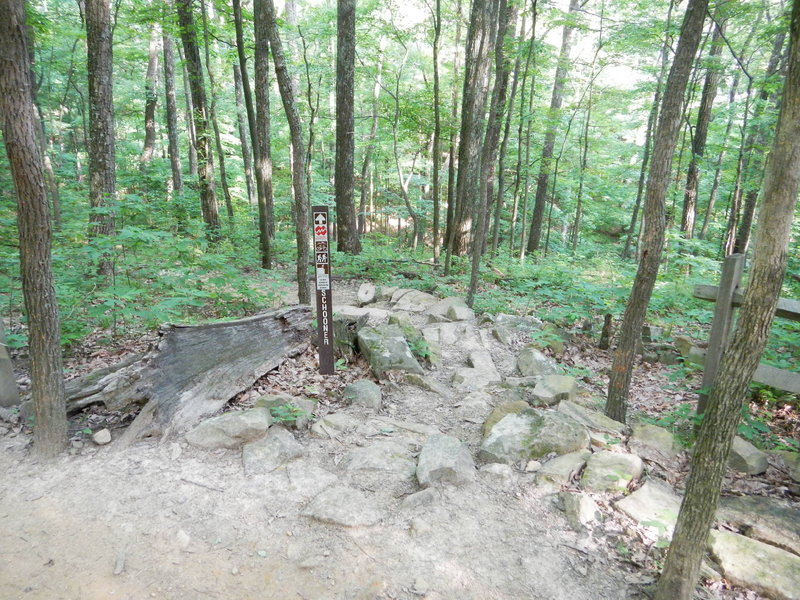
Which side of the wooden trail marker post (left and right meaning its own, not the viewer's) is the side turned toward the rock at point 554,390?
left

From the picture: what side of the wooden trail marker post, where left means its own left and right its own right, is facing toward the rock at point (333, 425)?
front

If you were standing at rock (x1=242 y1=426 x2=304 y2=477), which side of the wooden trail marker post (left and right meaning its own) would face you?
front

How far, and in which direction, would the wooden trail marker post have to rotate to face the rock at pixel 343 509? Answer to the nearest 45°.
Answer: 0° — it already faces it

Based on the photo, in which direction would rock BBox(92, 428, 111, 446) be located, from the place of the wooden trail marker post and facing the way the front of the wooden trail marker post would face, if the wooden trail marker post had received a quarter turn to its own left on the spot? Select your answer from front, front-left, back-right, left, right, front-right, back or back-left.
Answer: back-right

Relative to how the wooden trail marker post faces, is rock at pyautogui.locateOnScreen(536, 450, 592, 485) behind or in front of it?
in front

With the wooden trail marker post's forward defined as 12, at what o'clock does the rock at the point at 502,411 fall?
The rock is roughly at 10 o'clock from the wooden trail marker post.

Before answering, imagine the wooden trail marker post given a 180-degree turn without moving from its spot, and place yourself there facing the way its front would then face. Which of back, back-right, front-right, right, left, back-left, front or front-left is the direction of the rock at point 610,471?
back-right

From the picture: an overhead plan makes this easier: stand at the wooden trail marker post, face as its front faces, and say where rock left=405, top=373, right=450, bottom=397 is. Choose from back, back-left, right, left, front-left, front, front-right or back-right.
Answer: left

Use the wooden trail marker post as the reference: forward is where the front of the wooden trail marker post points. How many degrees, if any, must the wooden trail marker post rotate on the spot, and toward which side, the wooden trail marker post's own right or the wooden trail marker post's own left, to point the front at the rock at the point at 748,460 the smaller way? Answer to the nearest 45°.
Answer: approximately 45° to the wooden trail marker post's own left

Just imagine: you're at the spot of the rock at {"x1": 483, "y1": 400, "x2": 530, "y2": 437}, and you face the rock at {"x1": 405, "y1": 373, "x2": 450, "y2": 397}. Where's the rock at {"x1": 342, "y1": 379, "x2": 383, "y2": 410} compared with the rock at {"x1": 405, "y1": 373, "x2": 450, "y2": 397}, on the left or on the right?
left

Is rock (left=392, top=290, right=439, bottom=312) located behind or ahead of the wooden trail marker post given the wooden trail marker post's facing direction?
behind

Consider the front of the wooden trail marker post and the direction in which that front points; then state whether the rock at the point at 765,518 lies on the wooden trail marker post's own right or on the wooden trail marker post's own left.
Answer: on the wooden trail marker post's own left

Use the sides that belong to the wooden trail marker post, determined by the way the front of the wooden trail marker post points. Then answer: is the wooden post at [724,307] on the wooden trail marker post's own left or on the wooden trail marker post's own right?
on the wooden trail marker post's own left

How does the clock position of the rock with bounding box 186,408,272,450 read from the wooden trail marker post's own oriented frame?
The rock is roughly at 1 o'clock from the wooden trail marker post.

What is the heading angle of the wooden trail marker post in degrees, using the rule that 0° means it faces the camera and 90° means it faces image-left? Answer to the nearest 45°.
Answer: approximately 0°
